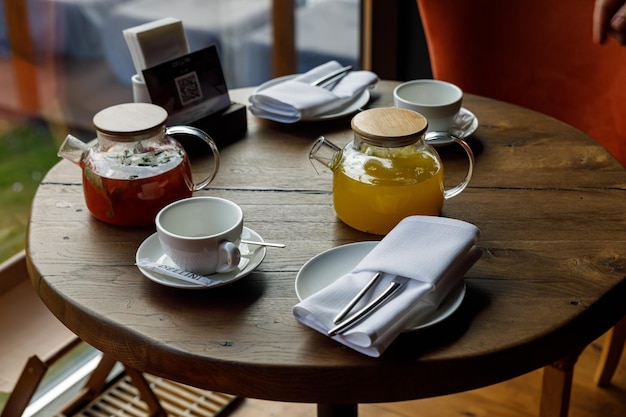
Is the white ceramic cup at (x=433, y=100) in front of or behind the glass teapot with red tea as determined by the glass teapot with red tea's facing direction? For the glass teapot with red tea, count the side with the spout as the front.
behind

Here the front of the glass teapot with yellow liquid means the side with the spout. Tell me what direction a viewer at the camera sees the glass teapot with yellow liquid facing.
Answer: facing to the left of the viewer

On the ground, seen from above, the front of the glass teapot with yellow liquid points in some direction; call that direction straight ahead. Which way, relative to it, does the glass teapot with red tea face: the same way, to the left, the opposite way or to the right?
the same way

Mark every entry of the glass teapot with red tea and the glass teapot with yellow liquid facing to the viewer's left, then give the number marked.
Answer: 2

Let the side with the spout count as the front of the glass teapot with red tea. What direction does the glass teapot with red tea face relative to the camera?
to the viewer's left
